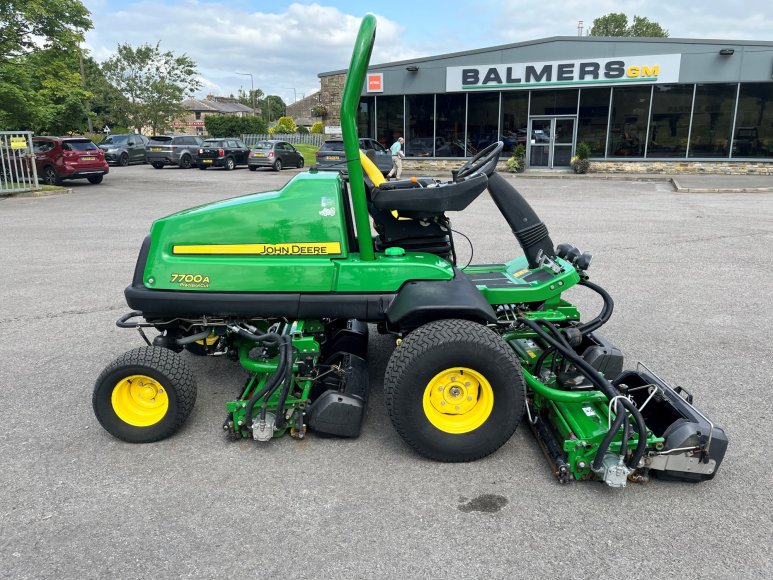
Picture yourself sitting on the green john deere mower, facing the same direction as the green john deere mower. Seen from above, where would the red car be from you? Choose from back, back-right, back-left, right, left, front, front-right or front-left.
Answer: back-left

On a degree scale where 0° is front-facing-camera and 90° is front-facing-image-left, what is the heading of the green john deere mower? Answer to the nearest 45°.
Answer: approximately 270°

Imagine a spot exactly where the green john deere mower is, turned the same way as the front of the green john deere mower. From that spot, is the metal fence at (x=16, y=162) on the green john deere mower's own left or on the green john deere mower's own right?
on the green john deere mower's own left

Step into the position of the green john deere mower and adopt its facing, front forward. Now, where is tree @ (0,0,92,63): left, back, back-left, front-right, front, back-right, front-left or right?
back-left

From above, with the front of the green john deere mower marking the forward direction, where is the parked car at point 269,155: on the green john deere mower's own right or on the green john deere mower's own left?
on the green john deere mower's own left
